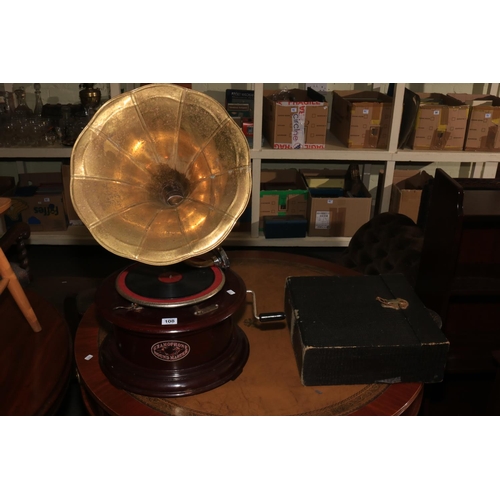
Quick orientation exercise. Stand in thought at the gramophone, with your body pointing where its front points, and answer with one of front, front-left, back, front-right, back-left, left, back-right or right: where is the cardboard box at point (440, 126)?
back-left

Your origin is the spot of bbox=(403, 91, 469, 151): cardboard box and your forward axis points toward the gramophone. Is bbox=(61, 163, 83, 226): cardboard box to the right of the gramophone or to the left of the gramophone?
right

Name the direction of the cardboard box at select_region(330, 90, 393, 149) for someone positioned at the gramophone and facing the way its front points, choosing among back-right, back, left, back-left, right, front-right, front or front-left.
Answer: back-left

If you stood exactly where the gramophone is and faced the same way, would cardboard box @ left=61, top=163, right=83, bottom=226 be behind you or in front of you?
behind

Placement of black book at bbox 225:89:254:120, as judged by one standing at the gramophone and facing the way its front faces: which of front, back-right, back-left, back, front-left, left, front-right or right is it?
back

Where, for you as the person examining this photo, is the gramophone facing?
facing the viewer

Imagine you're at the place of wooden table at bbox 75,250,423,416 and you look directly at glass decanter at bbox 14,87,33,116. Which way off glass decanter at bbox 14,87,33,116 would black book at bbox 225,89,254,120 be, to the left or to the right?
right

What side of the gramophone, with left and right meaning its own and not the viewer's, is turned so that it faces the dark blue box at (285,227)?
back

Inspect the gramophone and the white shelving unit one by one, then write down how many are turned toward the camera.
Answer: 2

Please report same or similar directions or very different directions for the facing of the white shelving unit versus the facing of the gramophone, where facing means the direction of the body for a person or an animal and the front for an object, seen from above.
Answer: same or similar directions

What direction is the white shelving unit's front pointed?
toward the camera
